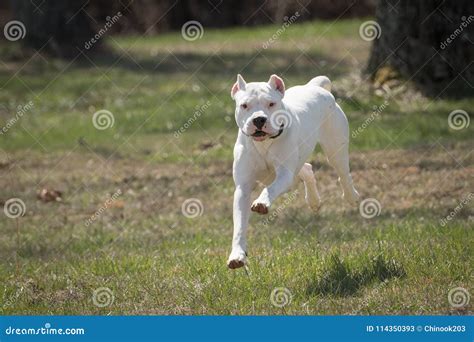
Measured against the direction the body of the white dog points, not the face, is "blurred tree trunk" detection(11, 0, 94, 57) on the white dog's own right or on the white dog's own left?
on the white dog's own right

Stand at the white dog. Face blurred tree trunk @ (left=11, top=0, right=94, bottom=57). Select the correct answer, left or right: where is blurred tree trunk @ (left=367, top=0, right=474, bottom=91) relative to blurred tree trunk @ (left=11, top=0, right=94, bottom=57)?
right

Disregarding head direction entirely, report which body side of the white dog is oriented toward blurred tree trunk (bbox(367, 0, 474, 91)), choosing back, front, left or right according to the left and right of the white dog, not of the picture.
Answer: back
